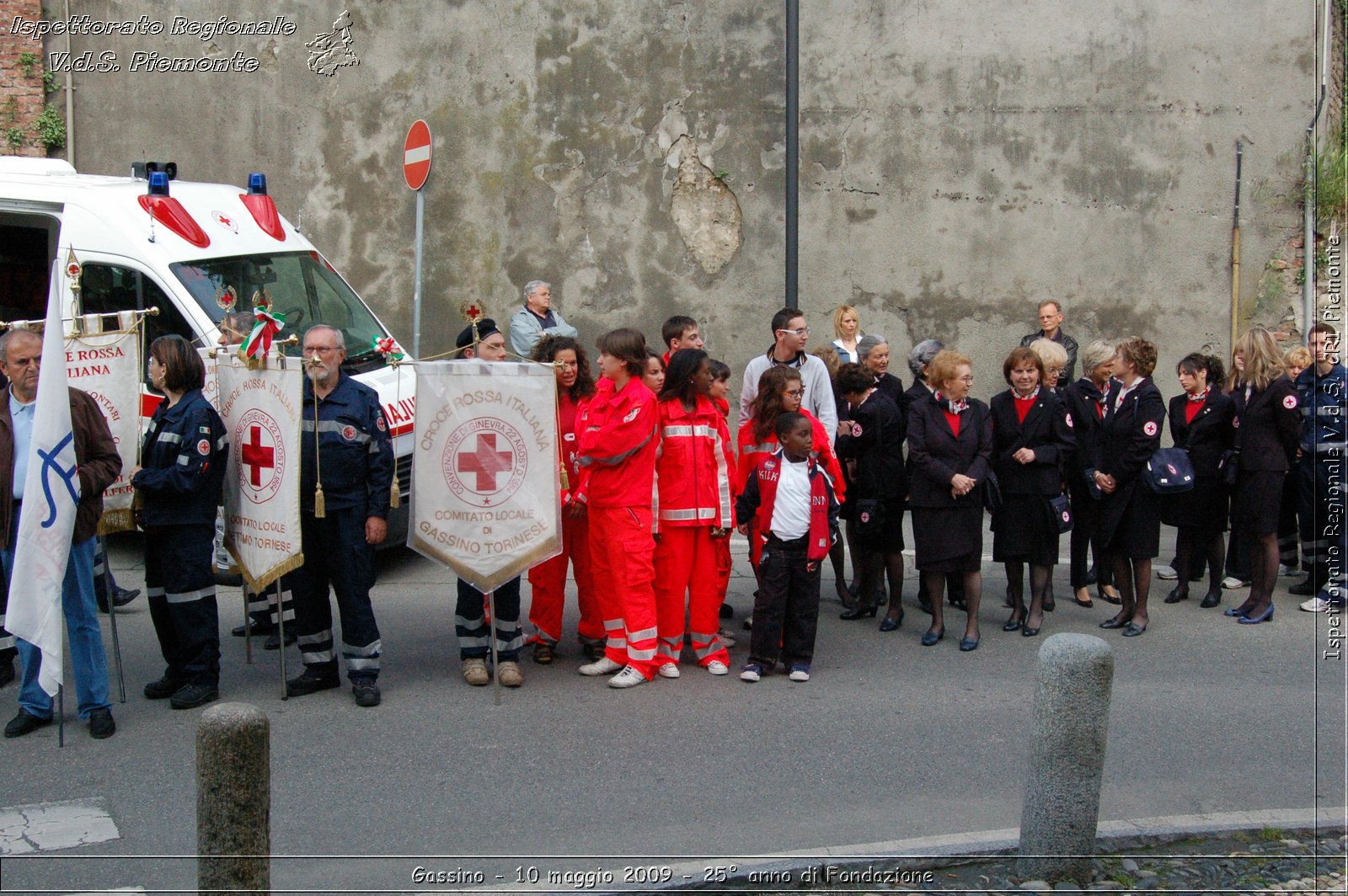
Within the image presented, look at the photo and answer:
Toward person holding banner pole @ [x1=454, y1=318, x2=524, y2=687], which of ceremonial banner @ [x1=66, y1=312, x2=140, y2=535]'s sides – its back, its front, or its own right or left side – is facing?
left

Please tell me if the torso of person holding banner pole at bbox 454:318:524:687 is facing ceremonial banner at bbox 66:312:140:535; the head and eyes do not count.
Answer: no

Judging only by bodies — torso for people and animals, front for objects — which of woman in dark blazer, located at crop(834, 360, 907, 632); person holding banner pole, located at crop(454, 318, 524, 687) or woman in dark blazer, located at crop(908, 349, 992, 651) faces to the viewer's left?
woman in dark blazer, located at crop(834, 360, 907, 632)

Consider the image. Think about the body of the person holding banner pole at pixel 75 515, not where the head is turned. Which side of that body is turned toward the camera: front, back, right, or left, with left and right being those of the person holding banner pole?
front

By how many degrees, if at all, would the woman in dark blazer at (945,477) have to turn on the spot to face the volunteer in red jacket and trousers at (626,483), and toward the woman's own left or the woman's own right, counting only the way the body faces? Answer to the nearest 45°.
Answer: approximately 45° to the woman's own right

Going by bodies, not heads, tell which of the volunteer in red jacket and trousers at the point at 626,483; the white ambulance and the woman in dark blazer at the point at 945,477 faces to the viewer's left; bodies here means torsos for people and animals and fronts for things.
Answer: the volunteer in red jacket and trousers

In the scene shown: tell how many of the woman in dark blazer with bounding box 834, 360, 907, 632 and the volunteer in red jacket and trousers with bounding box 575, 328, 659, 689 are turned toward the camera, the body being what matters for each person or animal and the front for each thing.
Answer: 0

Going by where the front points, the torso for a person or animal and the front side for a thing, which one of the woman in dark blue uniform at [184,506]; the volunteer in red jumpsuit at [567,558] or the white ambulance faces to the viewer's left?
the woman in dark blue uniform

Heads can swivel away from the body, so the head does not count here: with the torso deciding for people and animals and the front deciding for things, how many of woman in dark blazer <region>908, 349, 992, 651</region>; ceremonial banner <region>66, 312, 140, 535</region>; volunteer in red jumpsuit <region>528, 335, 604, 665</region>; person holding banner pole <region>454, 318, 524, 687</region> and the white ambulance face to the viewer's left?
0

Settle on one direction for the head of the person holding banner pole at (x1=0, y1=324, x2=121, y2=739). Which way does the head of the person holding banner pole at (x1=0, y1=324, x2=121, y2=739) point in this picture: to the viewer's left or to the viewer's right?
to the viewer's right

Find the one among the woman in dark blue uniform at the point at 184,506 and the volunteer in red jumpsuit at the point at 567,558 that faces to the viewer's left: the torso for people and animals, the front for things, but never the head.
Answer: the woman in dark blue uniform

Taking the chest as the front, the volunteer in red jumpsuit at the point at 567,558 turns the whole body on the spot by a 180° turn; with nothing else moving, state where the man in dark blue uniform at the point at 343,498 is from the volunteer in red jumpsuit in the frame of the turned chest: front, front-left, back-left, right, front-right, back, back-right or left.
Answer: back-left

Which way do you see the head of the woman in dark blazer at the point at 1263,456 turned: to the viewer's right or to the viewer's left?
to the viewer's left

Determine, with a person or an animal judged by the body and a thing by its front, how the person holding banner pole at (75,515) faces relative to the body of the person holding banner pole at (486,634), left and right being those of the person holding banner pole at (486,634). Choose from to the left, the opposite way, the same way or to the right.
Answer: the same way

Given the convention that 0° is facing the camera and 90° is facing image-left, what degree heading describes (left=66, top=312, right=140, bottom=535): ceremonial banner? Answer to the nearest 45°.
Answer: approximately 0°

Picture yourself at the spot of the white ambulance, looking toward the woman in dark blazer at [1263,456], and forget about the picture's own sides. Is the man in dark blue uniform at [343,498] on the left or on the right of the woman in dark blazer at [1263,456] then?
right

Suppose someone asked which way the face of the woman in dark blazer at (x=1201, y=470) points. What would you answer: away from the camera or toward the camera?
toward the camera

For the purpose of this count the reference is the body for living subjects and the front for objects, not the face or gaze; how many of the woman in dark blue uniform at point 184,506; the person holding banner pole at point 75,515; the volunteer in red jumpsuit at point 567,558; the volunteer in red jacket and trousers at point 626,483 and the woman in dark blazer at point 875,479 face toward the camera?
2

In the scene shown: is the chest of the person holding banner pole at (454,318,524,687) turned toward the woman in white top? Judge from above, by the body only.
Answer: no
